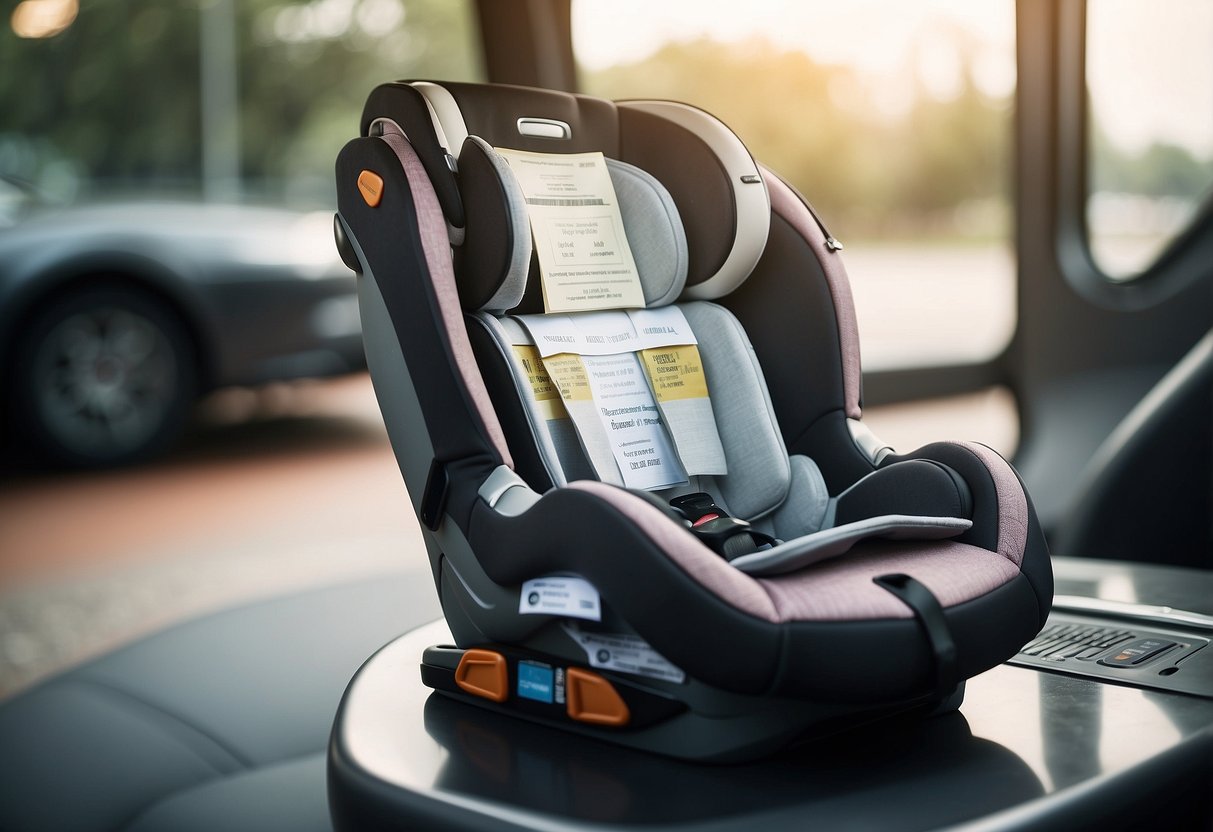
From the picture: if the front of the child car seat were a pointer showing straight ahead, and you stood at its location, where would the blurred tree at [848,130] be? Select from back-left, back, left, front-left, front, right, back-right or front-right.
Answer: back-left

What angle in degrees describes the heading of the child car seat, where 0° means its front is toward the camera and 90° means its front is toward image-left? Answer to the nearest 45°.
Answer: approximately 315°

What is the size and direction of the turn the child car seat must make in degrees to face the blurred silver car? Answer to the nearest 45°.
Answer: approximately 180°
